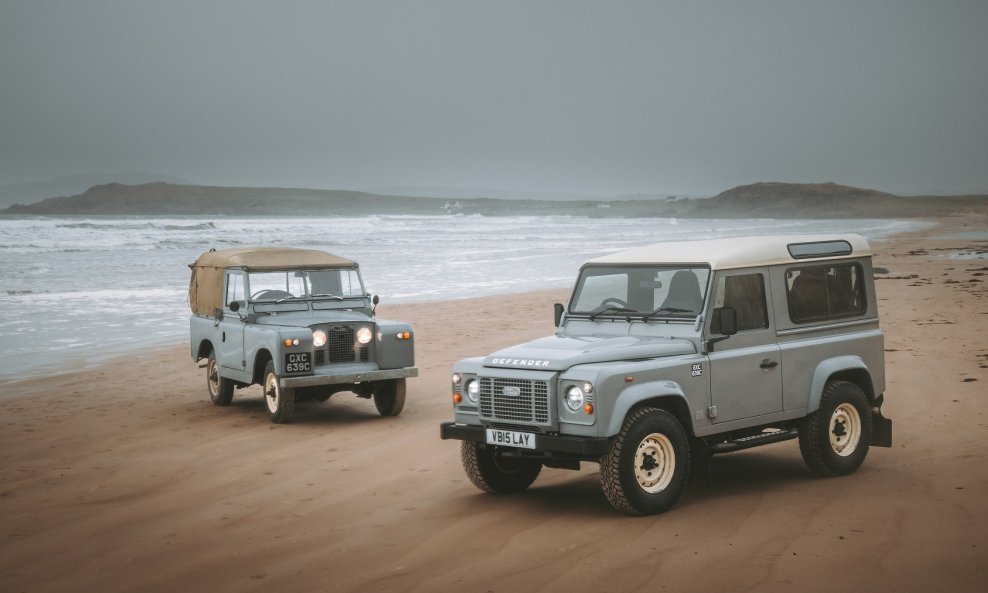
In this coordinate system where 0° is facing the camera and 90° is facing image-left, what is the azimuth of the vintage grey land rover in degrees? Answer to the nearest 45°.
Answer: approximately 315°

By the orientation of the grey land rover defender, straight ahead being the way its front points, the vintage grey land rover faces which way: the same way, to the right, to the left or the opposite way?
to the left

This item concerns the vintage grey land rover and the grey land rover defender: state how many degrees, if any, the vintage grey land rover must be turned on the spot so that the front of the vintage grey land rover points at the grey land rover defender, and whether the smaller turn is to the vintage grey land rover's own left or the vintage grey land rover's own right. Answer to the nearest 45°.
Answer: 0° — it already faces it

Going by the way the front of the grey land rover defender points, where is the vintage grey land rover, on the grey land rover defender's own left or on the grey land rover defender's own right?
on the grey land rover defender's own right

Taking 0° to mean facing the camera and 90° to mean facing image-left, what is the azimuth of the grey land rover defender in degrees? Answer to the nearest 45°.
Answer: approximately 45°
